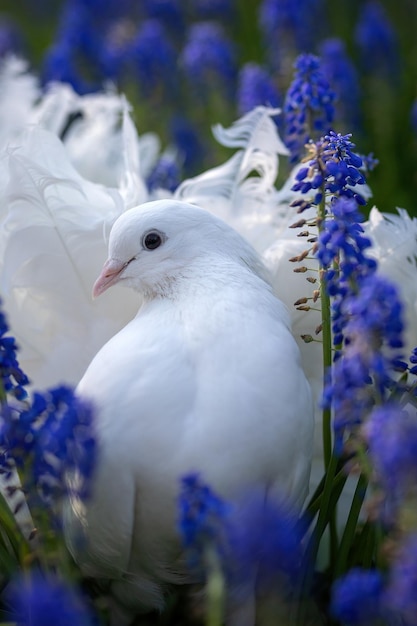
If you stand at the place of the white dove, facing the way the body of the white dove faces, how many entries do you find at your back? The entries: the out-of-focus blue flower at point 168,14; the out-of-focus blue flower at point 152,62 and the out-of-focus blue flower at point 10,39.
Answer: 3

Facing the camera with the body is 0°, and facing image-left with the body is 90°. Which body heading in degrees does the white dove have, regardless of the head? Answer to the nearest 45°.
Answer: approximately 0°

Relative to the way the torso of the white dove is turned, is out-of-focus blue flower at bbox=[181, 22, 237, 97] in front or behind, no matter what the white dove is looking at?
behind

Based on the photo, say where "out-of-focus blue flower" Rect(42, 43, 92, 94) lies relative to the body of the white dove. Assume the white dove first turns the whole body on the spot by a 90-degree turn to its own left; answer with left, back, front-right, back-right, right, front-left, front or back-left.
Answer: left

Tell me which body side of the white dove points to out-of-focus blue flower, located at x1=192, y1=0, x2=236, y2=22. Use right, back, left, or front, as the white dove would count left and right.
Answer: back

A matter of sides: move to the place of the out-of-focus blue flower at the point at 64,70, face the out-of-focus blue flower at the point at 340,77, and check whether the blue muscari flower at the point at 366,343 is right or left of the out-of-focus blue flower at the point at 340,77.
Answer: right

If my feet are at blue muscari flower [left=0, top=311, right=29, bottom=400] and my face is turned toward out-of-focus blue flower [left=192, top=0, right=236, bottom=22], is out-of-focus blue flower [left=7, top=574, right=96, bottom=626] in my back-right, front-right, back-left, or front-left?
back-right
